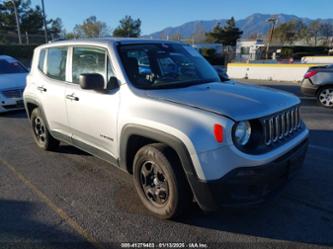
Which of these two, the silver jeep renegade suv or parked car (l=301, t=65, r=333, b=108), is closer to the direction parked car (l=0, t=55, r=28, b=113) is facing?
the silver jeep renegade suv

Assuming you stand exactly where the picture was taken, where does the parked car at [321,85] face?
facing to the right of the viewer

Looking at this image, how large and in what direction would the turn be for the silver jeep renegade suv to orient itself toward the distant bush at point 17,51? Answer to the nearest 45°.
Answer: approximately 180°

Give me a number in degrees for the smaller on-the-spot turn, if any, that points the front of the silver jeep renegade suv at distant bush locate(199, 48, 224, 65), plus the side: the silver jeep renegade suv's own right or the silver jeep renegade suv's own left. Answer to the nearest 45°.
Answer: approximately 135° to the silver jeep renegade suv's own left

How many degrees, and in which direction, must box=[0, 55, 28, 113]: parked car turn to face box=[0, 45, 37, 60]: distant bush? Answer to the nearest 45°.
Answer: approximately 180°

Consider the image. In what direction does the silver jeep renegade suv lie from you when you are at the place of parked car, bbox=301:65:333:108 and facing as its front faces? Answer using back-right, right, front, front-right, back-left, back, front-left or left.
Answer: right

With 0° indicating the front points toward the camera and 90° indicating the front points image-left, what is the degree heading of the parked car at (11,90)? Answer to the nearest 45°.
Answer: approximately 0°

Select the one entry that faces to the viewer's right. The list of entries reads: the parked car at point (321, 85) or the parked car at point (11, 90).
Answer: the parked car at point (321, 85)

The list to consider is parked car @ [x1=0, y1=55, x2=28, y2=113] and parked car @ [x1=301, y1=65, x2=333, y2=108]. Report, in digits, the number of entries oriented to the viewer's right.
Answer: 1

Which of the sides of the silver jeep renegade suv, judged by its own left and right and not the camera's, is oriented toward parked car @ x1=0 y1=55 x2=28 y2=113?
back

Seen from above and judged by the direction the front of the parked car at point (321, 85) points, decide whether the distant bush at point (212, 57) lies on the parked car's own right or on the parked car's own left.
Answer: on the parked car's own left

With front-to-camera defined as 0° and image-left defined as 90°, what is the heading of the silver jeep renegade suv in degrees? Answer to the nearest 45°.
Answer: approximately 315°
